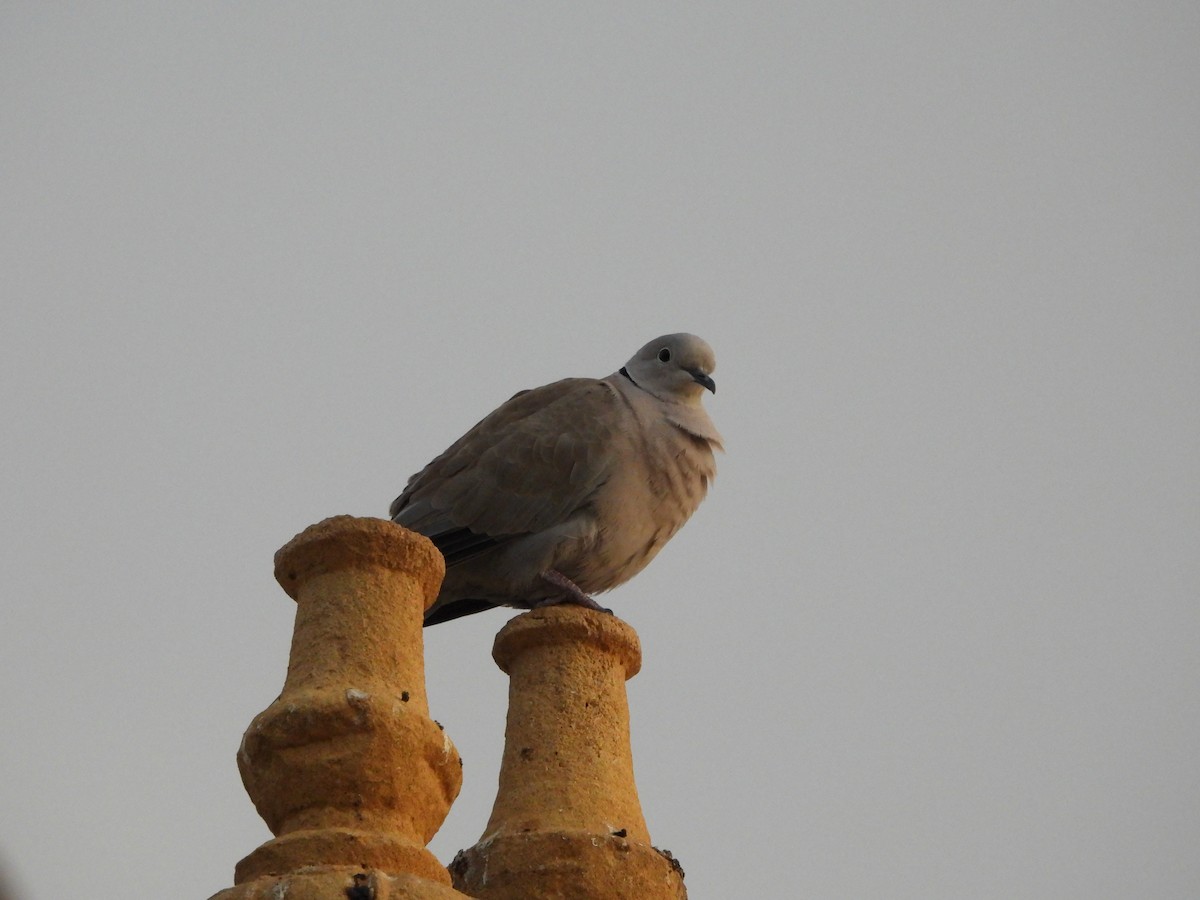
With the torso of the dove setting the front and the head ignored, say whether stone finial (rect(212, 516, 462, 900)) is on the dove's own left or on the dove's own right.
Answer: on the dove's own right

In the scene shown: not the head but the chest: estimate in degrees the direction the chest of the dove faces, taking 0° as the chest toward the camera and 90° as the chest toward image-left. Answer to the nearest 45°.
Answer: approximately 315°
